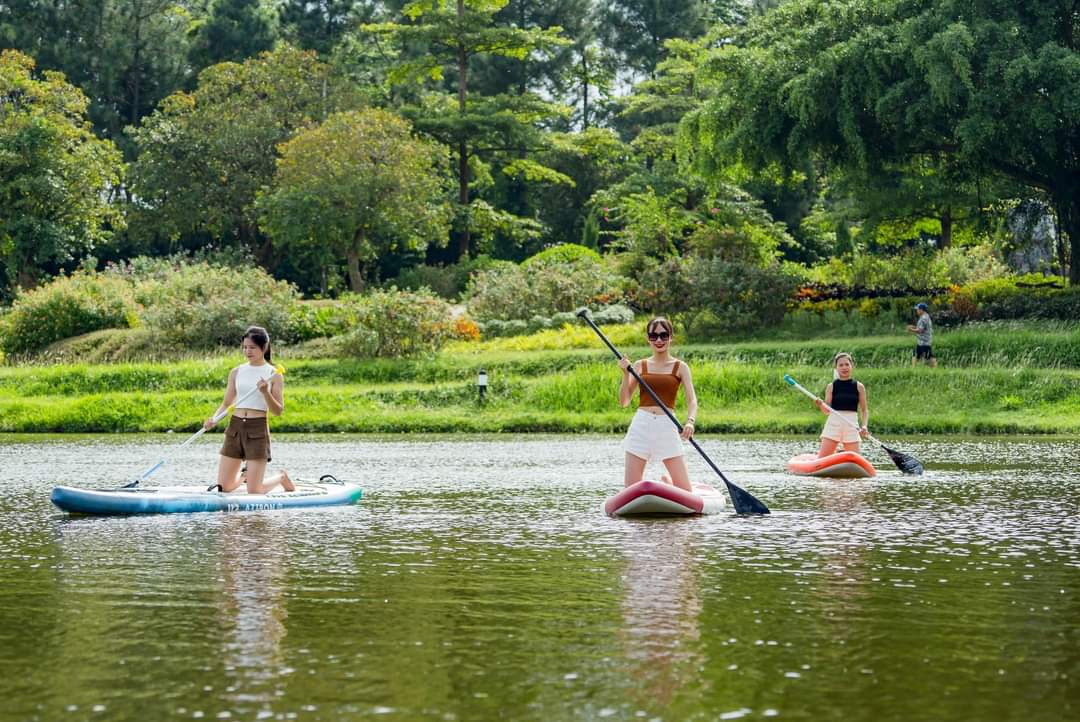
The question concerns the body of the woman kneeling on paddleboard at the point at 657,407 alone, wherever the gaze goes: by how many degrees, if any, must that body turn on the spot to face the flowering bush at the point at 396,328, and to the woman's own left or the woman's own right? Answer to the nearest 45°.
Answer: approximately 180°

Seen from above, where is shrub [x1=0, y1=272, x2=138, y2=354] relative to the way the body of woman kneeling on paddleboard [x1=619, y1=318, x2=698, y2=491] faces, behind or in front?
behind

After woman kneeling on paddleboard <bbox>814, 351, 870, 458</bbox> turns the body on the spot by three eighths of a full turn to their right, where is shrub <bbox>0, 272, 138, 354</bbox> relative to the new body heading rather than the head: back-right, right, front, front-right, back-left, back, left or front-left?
front

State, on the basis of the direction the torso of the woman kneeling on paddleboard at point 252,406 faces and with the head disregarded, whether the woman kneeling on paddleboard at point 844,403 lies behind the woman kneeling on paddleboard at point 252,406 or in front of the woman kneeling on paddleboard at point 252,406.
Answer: behind

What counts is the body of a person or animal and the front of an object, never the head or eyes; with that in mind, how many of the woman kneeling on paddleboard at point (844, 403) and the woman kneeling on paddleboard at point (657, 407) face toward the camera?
2

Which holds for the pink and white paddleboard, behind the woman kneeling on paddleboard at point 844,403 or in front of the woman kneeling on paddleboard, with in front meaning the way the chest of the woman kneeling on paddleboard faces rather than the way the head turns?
in front

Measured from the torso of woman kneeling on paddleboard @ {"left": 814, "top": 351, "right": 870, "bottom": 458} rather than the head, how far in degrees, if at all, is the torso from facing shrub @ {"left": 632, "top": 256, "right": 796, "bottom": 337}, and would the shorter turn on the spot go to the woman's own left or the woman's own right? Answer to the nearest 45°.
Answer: approximately 180°

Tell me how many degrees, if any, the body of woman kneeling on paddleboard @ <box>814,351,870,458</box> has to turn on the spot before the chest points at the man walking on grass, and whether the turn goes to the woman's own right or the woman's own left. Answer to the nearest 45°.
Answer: approximately 180°

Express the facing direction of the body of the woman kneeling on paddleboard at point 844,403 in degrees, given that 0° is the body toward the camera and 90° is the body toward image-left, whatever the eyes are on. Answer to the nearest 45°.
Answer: approximately 0°

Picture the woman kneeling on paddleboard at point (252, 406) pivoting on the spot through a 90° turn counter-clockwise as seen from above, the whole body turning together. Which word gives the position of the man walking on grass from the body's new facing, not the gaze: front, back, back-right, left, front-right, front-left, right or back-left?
left

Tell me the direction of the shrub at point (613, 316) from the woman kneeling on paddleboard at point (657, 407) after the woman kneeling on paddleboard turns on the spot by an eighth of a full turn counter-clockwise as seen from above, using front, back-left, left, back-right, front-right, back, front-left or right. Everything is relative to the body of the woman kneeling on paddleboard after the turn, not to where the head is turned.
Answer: back-left

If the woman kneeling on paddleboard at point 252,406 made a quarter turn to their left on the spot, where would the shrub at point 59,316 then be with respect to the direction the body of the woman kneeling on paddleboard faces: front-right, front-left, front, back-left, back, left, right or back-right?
back-left

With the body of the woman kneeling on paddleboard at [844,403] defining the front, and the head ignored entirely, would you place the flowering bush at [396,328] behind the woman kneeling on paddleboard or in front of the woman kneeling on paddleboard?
behind

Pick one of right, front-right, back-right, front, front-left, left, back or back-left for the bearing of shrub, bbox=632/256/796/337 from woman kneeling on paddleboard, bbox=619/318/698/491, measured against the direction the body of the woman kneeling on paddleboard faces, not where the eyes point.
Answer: back
